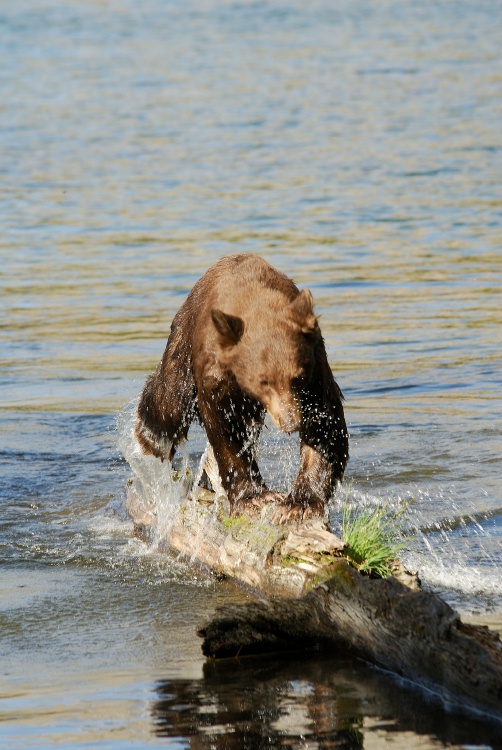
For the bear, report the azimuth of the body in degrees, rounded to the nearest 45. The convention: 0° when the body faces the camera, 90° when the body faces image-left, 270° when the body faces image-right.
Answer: approximately 315°

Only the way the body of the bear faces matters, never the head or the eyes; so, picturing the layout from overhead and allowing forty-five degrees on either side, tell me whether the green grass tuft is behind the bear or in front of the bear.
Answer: in front

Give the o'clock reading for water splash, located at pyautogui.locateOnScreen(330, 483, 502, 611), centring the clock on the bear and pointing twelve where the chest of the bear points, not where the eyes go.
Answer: The water splash is roughly at 10 o'clock from the bear.
